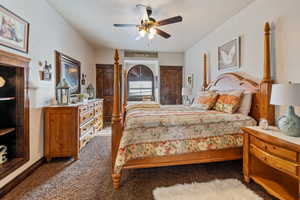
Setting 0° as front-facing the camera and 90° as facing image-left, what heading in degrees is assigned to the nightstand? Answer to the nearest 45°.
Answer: approximately 45°

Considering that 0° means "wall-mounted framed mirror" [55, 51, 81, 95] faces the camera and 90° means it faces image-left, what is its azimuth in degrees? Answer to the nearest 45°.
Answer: approximately 315°

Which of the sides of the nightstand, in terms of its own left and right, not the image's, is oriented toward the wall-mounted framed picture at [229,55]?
right

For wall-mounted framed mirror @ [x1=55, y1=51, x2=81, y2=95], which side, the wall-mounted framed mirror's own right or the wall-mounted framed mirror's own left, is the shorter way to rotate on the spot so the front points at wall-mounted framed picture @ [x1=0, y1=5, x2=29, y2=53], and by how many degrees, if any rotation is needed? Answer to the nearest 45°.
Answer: approximately 45° to the wall-mounted framed mirror's own right

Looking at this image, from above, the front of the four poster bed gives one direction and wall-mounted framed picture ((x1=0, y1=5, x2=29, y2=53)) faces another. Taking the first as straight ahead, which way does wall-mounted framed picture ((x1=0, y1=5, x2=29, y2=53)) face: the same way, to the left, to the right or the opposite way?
the opposite way

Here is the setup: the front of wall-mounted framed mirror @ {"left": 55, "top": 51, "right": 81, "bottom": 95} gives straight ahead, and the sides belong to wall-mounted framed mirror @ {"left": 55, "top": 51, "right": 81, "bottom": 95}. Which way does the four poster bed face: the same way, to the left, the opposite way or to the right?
the opposite way

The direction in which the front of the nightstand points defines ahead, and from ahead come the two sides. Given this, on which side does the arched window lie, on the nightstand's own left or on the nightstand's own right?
on the nightstand's own right

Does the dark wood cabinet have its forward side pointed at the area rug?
yes

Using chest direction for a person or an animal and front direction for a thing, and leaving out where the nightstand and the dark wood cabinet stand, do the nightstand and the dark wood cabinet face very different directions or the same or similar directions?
very different directions
